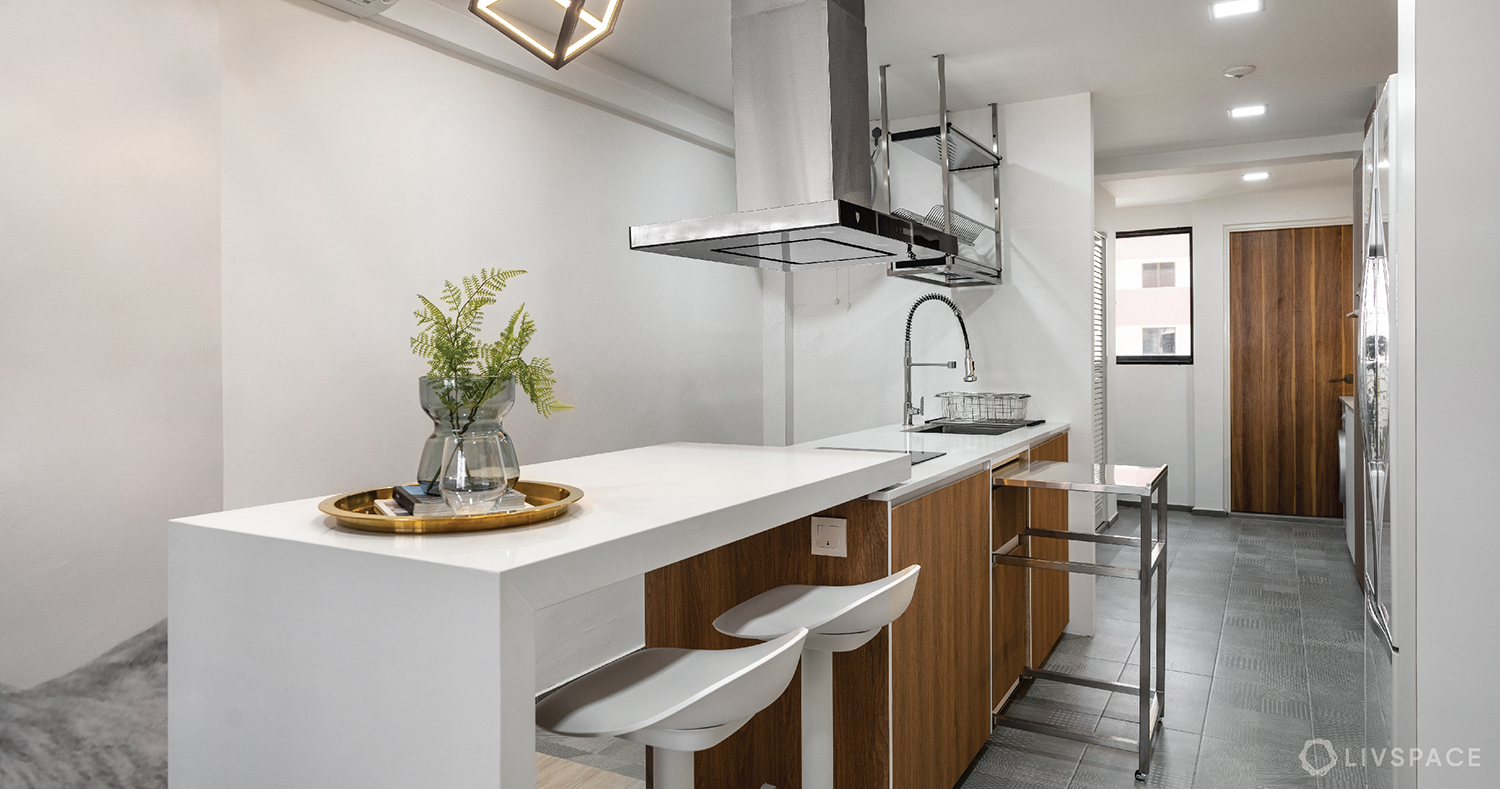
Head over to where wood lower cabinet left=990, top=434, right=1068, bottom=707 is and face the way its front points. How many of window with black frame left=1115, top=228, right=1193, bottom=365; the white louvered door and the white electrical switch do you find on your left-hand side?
2

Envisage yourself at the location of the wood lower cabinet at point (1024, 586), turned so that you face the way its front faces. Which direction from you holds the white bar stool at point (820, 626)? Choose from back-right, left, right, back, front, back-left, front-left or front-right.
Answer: right

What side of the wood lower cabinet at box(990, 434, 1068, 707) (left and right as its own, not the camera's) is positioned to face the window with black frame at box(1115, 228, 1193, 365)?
left

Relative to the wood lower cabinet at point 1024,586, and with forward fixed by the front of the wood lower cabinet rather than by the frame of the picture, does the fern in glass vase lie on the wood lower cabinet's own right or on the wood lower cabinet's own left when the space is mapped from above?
on the wood lower cabinet's own right

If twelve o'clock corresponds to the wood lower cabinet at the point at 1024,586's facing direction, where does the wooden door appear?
The wooden door is roughly at 10 o'clock from the wood lower cabinet.

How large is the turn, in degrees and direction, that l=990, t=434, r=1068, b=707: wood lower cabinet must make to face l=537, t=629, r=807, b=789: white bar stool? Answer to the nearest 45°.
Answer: approximately 90° to its right

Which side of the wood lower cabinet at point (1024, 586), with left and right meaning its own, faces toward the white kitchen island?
right

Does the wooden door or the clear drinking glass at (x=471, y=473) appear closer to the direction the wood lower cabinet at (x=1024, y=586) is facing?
the wooden door

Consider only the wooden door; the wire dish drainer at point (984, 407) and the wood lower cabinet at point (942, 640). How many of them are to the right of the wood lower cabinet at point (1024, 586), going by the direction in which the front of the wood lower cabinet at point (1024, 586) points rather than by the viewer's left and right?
1

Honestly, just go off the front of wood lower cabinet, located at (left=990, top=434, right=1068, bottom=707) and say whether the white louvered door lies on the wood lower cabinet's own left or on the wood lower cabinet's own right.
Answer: on the wood lower cabinet's own left

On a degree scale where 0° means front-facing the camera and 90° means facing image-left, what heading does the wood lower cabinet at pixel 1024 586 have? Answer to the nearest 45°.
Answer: approximately 270°

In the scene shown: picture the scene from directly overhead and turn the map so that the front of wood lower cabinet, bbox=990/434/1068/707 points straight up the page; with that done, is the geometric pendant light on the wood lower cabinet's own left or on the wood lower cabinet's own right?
on the wood lower cabinet's own right
